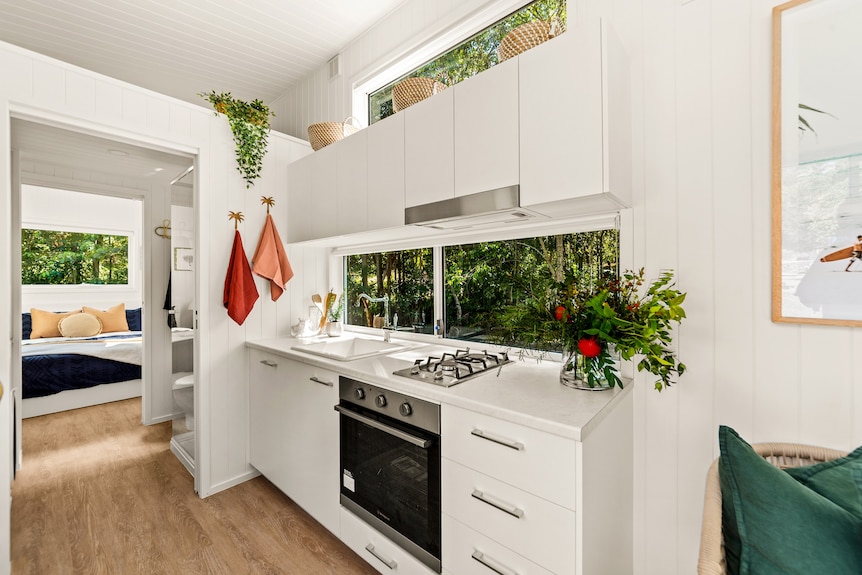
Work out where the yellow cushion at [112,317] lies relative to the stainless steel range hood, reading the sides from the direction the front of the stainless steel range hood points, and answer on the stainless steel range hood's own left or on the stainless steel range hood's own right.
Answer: on the stainless steel range hood's own right

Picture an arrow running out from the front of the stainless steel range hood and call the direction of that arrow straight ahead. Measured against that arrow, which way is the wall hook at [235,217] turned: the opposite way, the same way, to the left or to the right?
to the left

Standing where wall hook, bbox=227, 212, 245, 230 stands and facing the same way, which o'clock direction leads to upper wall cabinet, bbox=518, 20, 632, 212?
The upper wall cabinet is roughly at 11 o'clock from the wall hook.

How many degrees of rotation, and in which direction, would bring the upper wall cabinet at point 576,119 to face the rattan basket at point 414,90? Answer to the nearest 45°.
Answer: approximately 90° to its right

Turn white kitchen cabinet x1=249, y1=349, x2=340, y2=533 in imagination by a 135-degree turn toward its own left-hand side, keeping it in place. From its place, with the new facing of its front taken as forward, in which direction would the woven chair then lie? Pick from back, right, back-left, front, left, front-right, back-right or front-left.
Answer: front-right

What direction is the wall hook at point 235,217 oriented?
toward the camera

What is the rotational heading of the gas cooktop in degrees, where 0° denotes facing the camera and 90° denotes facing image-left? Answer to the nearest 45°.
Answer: approximately 45°
